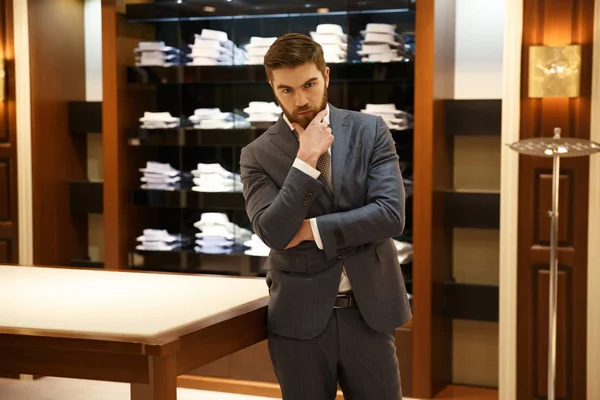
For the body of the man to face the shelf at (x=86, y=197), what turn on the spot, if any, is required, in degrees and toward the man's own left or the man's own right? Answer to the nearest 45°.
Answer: approximately 135° to the man's own right

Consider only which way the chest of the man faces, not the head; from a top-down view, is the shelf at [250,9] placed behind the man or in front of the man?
behind

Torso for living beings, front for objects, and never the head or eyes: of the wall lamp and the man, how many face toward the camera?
2

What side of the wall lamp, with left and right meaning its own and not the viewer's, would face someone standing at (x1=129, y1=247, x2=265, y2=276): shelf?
right

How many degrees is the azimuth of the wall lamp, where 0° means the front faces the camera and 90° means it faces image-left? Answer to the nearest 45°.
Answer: approximately 0°
